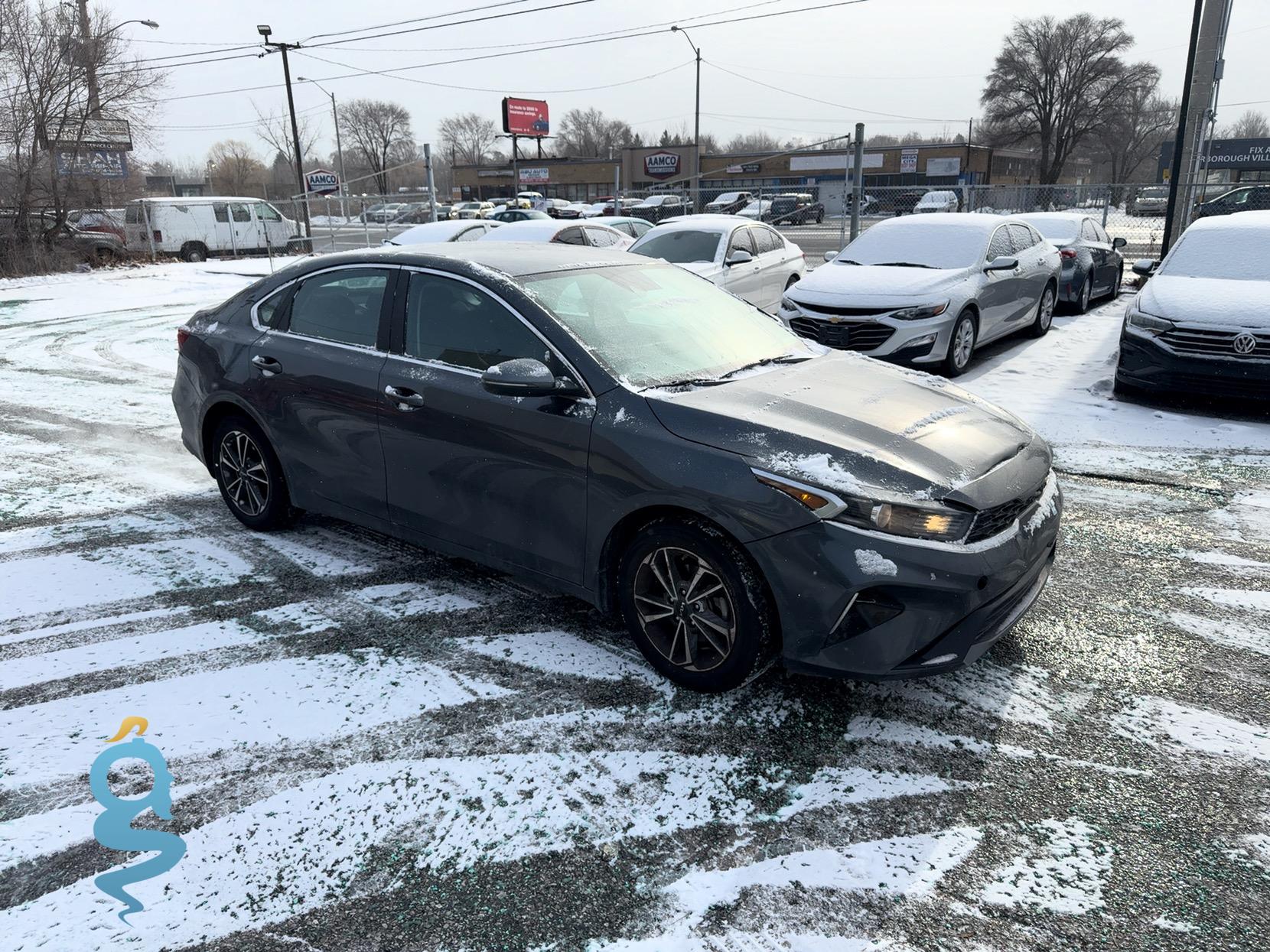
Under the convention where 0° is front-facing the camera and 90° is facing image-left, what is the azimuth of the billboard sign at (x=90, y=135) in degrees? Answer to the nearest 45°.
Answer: approximately 0°

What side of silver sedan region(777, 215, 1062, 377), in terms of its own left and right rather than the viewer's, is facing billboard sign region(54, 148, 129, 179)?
right

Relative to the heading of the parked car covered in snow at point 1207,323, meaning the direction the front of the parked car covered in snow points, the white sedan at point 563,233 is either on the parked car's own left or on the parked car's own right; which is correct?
on the parked car's own right

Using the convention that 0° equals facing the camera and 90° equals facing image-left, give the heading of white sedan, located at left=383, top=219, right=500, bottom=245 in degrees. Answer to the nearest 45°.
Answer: approximately 45°

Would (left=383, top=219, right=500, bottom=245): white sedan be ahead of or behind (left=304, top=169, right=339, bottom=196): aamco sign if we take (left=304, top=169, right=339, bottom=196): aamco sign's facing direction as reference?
ahead

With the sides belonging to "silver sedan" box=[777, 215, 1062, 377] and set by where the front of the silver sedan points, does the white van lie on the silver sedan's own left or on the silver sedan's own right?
on the silver sedan's own right

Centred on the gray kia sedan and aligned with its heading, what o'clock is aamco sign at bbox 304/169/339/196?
The aamco sign is roughly at 7 o'clock from the gray kia sedan.

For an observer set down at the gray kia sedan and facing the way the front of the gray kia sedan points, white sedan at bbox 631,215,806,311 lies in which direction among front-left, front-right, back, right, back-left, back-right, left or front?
back-left
